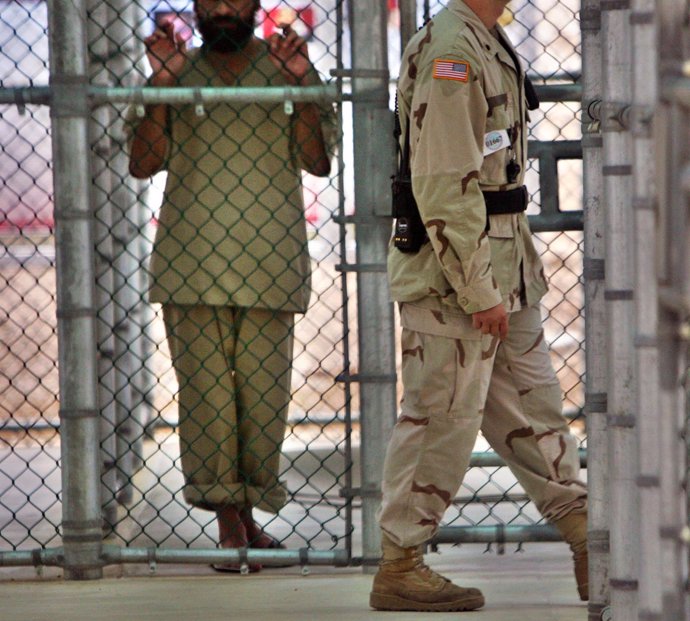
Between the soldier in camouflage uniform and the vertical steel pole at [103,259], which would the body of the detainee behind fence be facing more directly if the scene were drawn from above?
the soldier in camouflage uniform

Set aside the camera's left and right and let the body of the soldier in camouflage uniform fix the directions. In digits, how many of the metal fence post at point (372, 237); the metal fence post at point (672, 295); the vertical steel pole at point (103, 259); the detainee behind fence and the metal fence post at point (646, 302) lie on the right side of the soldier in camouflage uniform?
2

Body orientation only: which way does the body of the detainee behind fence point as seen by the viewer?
toward the camera

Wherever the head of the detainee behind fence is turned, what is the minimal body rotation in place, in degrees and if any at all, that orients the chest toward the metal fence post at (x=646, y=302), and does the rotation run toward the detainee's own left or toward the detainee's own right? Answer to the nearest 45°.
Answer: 0° — they already face it

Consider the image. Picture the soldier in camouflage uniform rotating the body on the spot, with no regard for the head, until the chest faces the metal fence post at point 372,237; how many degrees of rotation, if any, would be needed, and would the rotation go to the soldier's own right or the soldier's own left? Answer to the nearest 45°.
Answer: approximately 135° to the soldier's own left

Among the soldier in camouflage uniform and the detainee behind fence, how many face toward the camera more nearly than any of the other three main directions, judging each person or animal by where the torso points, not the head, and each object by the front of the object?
1

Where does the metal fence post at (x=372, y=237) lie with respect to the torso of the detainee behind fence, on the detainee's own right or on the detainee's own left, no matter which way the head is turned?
on the detainee's own left

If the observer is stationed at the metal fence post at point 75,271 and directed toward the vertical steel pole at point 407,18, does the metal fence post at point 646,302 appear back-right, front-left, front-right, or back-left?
front-right

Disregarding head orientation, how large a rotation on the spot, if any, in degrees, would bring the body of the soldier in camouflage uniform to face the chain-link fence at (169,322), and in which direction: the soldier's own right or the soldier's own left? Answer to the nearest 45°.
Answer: approximately 135° to the soldier's own left

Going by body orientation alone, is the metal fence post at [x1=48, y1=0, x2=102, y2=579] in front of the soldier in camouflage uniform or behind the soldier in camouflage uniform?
behind

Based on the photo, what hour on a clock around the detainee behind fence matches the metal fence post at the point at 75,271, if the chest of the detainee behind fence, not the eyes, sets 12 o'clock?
The metal fence post is roughly at 2 o'clock from the detainee behind fence.

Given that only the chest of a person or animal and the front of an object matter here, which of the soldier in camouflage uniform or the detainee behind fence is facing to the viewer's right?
the soldier in camouflage uniform

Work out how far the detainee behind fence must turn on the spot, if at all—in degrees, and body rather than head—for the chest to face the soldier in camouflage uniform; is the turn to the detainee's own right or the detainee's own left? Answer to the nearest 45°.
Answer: approximately 45° to the detainee's own left

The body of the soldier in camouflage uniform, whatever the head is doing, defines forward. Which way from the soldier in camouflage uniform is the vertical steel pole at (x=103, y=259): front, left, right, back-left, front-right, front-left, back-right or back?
back-left

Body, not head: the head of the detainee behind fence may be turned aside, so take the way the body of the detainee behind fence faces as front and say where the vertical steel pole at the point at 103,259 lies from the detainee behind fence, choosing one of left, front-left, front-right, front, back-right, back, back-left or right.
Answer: back-right
